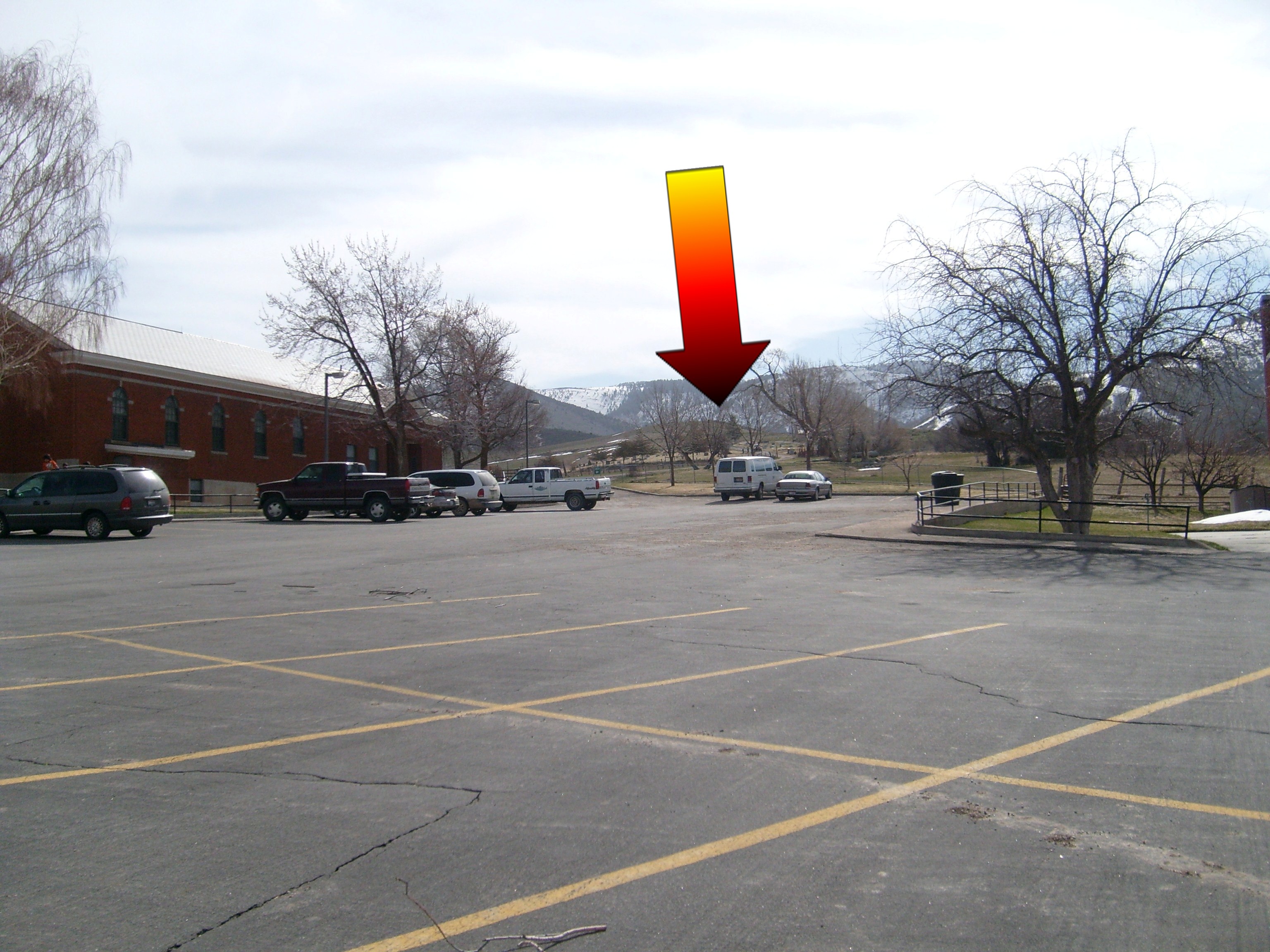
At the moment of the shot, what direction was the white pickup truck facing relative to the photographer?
facing away from the viewer and to the left of the viewer

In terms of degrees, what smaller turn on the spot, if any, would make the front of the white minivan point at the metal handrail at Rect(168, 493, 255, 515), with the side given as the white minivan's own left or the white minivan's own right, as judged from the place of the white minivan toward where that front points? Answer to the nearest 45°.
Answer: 0° — it already faces it

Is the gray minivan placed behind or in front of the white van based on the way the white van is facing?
behind

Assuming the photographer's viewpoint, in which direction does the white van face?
facing away from the viewer and to the right of the viewer

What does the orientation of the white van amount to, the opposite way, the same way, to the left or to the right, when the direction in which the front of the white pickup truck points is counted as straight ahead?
to the right

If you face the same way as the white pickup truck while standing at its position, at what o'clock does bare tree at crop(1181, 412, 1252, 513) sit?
The bare tree is roughly at 5 o'clock from the white pickup truck.

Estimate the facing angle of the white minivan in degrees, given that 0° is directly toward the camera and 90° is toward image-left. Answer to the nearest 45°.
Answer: approximately 135°

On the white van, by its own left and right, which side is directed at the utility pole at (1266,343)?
right

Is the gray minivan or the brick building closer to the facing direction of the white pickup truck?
the brick building

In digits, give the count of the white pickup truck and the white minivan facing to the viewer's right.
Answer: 0
